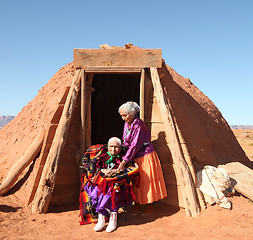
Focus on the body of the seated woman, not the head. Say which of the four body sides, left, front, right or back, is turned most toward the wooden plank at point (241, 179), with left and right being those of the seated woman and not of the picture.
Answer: left

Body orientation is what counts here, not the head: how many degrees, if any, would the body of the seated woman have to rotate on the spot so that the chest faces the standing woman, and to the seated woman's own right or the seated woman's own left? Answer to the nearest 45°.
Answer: approximately 90° to the seated woman's own left

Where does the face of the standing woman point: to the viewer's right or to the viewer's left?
to the viewer's left

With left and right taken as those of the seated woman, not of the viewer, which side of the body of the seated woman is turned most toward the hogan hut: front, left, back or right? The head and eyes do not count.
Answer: back

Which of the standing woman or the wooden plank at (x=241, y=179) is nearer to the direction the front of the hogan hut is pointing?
the standing woman

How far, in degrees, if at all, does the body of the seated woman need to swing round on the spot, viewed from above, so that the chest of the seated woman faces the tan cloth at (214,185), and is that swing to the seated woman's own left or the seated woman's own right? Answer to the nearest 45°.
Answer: approximately 90° to the seated woman's own left

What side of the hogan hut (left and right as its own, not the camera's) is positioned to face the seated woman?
front

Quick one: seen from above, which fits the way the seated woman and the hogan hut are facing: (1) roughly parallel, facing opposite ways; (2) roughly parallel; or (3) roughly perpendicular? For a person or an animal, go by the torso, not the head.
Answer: roughly parallel

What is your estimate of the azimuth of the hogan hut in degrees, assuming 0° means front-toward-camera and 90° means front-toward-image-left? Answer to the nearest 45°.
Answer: approximately 0°

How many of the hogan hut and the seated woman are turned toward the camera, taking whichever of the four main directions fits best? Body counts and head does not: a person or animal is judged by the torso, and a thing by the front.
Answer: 2

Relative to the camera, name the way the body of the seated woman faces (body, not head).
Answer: toward the camera
